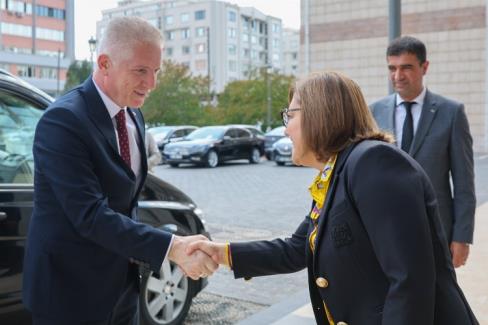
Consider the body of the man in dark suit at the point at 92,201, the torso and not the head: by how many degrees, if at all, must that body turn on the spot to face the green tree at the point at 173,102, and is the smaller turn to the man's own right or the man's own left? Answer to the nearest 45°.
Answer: approximately 135° to the man's own left

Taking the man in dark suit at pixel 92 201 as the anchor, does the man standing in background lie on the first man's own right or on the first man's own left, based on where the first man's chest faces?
on the first man's own left

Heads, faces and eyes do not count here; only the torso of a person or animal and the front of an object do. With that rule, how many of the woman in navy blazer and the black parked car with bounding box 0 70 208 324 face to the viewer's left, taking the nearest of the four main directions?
1

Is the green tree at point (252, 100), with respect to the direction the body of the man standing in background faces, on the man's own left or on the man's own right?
on the man's own right

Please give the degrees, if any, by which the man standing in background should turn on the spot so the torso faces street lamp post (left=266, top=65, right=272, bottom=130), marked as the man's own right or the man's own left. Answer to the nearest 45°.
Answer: approximately 135° to the man's own right

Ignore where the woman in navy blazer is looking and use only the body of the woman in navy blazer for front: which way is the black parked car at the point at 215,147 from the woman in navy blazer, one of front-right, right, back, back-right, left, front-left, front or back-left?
right

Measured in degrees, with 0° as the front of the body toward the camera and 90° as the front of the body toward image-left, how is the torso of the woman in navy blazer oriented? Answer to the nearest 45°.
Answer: approximately 90°

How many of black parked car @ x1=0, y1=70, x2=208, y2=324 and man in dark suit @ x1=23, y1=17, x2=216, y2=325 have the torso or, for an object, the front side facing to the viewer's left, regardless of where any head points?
0

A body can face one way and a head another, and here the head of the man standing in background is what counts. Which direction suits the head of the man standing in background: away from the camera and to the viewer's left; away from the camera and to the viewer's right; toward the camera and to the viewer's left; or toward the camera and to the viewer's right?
toward the camera and to the viewer's left

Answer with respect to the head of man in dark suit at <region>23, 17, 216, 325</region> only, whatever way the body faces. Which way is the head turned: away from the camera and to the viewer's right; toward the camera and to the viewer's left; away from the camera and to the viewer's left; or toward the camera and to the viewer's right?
toward the camera and to the viewer's right

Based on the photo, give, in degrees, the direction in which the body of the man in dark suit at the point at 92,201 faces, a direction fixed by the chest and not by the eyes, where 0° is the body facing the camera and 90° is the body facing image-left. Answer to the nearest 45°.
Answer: approximately 315°

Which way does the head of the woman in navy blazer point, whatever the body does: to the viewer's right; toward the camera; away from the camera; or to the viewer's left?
to the viewer's left
